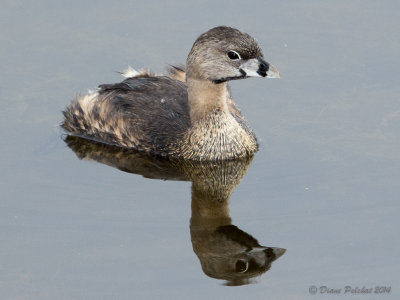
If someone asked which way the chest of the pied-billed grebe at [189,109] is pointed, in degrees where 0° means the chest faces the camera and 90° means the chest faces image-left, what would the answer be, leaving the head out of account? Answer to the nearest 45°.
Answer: approximately 315°
